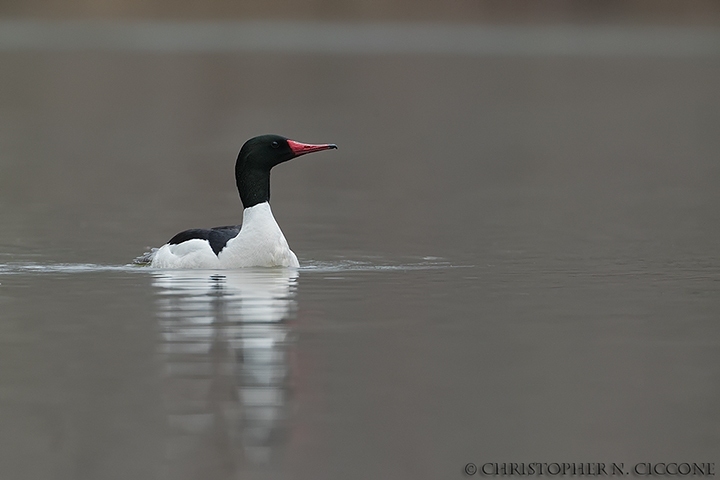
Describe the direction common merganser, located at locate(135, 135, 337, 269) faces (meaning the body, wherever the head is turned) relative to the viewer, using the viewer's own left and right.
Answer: facing to the right of the viewer
